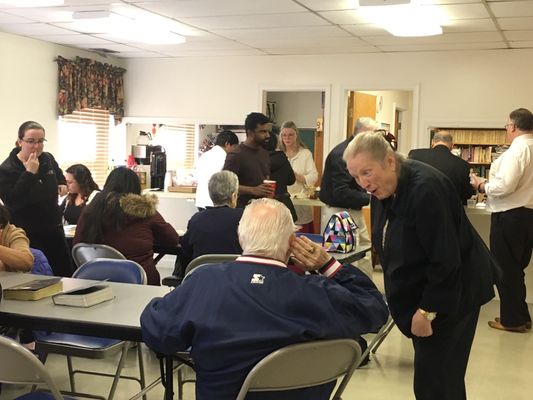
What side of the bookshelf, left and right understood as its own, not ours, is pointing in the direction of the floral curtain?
right

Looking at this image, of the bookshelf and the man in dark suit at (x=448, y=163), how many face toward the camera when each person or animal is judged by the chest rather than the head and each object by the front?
1

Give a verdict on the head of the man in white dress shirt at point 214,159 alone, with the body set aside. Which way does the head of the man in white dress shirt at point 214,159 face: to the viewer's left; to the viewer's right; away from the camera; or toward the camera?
to the viewer's right

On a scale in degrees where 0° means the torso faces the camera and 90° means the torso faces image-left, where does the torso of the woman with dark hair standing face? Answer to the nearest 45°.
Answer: approximately 315°

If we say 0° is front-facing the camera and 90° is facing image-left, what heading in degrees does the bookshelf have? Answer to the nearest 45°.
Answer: approximately 0°

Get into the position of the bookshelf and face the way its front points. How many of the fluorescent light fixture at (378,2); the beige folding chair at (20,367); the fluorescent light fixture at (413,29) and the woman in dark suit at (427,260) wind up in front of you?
4

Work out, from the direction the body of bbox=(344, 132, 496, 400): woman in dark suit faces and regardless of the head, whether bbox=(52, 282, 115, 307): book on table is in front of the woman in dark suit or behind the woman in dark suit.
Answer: in front
